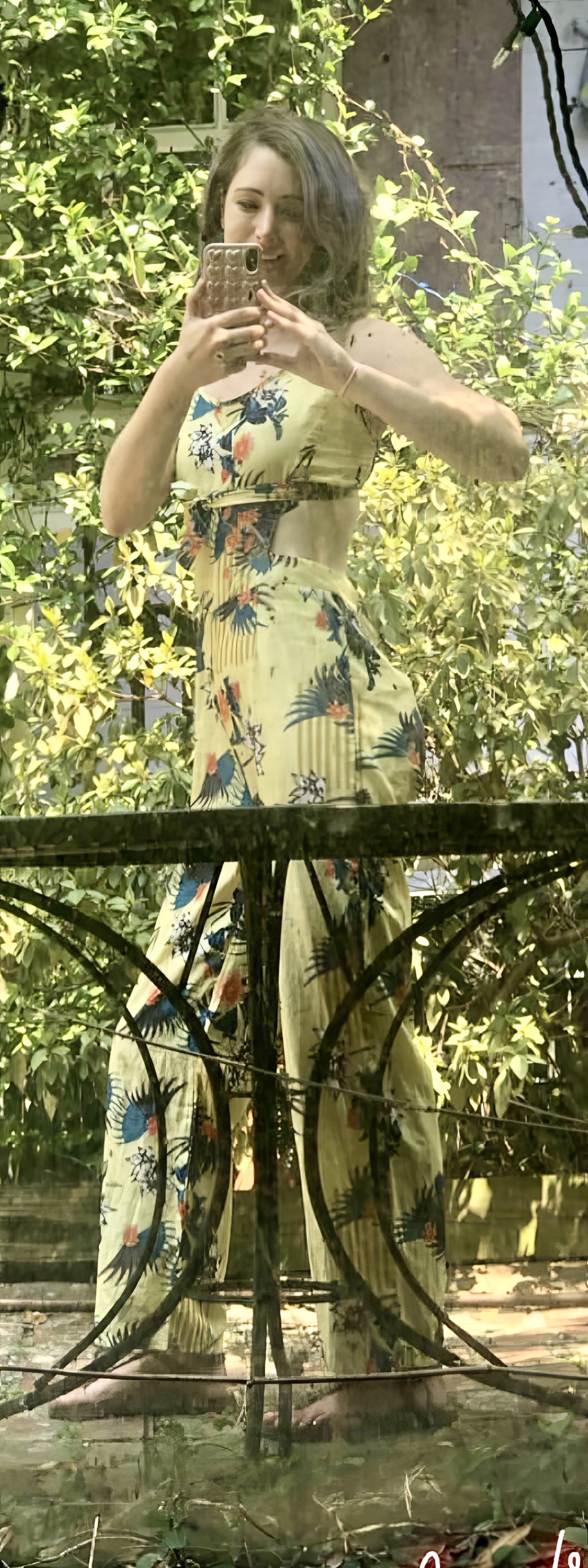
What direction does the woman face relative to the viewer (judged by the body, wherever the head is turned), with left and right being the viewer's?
facing the viewer and to the left of the viewer
